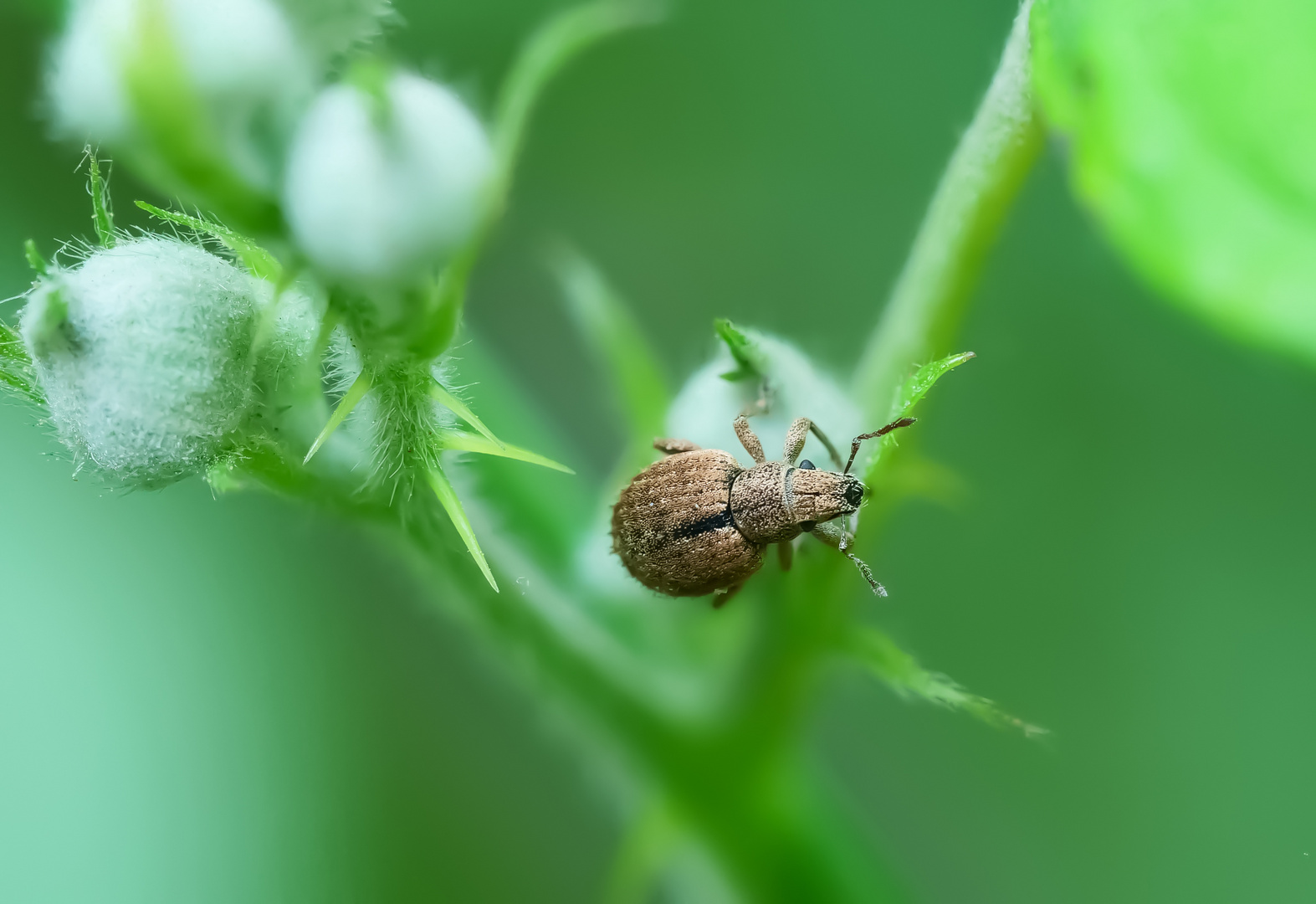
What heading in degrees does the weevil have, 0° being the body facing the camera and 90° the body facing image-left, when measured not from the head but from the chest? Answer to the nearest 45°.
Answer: approximately 270°

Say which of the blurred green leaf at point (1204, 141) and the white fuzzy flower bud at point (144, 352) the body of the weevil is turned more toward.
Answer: the blurred green leaf

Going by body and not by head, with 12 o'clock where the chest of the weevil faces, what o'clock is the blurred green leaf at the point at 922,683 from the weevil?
The blurred green leaf is roughly at 2 o'clock from the weevil.
